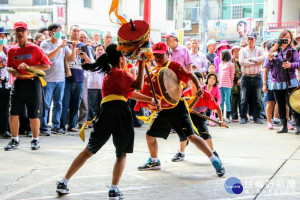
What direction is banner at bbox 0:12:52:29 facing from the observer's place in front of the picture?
facing the viewer

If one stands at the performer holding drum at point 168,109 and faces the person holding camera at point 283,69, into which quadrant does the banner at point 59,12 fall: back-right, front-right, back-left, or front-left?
front-left

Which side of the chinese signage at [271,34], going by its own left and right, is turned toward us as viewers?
front

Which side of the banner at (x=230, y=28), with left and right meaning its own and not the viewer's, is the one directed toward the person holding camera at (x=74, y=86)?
front

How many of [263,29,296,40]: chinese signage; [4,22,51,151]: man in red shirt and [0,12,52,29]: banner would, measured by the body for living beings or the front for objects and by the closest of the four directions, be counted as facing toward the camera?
3

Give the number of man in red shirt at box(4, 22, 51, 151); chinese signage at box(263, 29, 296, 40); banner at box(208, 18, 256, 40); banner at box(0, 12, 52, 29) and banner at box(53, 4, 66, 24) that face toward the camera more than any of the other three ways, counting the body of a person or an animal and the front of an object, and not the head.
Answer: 5

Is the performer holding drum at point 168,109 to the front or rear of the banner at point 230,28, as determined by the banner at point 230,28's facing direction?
to the front

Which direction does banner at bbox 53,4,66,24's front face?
toward the camera

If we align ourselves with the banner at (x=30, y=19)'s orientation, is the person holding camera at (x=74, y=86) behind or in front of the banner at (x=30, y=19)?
in front

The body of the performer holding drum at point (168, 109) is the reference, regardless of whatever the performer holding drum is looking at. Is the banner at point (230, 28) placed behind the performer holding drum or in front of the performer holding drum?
behind

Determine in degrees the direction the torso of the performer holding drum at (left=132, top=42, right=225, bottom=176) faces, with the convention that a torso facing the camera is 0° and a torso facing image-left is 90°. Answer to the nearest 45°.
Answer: approximately 45°

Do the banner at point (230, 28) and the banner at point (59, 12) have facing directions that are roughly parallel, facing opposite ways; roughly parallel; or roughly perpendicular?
roughly parallel

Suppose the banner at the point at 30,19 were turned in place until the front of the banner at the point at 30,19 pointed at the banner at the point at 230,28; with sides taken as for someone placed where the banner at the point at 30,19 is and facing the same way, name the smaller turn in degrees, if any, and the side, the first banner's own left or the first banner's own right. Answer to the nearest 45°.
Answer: approximately 90° to the first banner's own left

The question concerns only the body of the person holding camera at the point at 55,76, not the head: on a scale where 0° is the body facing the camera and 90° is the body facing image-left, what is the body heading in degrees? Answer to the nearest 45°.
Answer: approximately 315°
